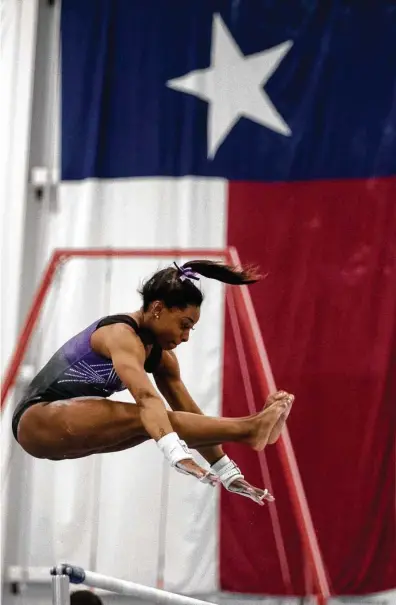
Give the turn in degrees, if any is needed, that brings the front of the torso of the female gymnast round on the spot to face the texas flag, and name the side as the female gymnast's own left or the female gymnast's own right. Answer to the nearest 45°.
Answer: approximately 90° to the female gymnast's own left

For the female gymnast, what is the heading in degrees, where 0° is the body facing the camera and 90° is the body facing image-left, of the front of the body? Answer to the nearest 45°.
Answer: approximately 270°
